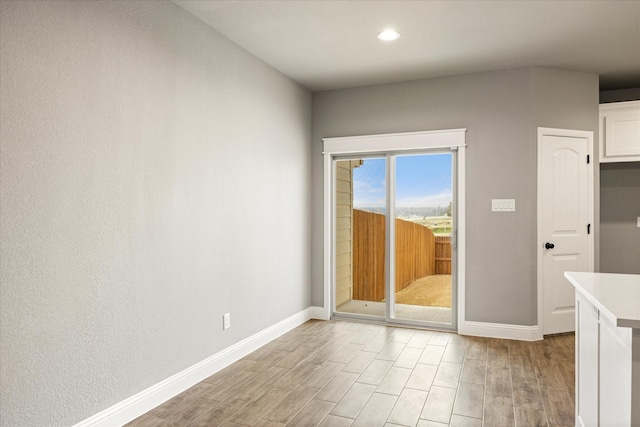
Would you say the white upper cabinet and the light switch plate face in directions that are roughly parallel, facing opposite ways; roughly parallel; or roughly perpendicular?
roughly parallel

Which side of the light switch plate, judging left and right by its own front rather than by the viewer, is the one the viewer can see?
front

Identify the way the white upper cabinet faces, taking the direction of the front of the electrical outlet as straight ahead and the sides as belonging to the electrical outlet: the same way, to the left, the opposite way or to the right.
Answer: to the right

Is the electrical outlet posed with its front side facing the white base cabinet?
yes

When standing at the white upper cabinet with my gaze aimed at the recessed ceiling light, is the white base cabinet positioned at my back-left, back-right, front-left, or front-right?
front-left

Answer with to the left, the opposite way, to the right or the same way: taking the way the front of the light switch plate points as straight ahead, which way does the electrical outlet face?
to the left

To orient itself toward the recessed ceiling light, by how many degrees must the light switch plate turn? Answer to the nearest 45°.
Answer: approximately 45° to its right

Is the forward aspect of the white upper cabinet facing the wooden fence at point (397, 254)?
no

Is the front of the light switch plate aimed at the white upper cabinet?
no

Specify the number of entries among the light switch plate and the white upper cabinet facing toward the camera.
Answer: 2

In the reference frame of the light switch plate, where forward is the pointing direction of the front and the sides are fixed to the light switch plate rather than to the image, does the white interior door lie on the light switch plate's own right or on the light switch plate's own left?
on the light switch plate's own left

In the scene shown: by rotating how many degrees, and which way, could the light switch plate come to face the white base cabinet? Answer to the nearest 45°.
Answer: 0° — it already faces it
